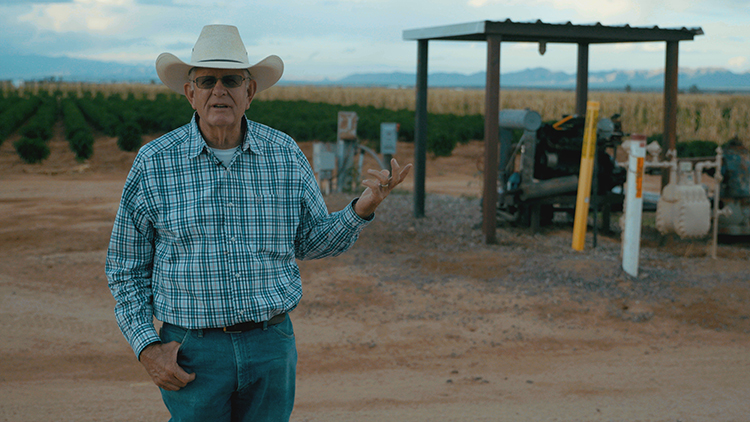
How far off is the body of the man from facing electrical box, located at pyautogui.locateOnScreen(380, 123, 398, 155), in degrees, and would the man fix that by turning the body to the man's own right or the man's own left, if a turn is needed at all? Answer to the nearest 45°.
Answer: approximately 180°

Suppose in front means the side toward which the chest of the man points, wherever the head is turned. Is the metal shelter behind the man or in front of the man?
behind

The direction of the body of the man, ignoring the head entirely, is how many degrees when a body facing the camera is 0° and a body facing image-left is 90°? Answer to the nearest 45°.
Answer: approximately 0°

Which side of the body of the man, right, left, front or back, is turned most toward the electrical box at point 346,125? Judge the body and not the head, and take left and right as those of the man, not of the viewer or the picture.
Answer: back

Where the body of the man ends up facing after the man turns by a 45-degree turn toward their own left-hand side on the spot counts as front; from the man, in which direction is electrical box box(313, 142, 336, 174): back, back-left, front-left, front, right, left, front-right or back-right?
back-left

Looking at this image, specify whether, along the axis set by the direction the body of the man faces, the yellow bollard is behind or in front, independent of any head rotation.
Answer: behind

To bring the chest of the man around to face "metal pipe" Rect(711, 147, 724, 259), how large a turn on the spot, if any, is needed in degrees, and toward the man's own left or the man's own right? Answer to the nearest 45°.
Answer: approximately 135° to the man's own left

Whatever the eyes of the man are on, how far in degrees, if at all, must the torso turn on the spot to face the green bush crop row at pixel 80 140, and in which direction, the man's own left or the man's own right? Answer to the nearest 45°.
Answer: approximately 180°

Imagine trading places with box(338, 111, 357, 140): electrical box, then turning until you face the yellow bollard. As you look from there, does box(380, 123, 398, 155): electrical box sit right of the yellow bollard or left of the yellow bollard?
left

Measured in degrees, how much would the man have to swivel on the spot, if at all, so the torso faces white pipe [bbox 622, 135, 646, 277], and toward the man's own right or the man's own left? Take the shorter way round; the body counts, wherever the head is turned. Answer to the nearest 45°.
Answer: approximately 135° to the man's own left
